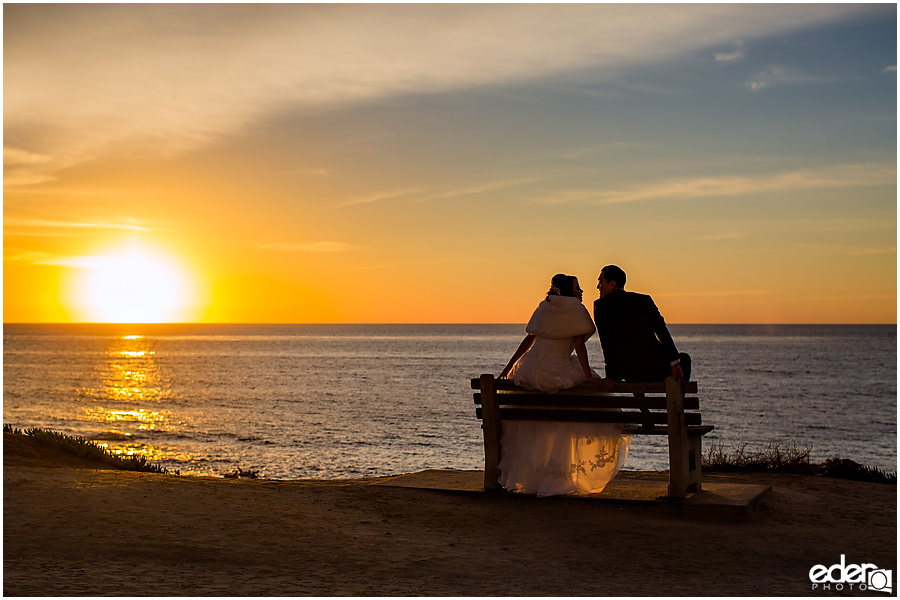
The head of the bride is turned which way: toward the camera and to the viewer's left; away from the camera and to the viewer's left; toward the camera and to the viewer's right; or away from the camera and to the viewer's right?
away from the camera and to the viewer's right

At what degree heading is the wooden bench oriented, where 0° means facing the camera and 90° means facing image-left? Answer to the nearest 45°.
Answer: approximately 225°

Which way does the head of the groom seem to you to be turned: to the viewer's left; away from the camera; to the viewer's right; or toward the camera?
to the viewer's left
